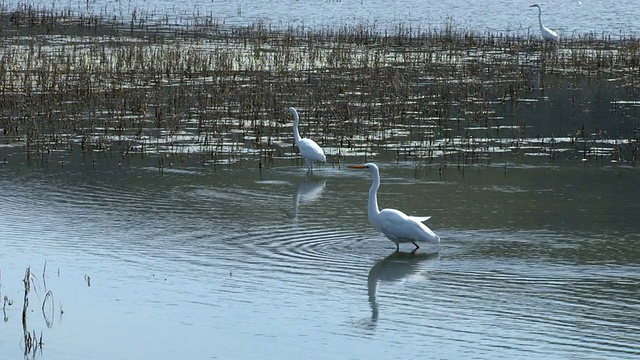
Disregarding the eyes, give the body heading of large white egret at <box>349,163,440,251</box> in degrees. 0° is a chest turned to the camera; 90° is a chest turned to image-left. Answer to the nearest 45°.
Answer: approximately 90°
